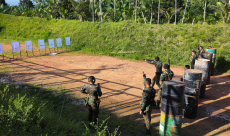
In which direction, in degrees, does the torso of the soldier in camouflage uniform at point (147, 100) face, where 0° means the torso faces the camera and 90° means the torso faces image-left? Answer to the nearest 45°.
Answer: approximately 135°

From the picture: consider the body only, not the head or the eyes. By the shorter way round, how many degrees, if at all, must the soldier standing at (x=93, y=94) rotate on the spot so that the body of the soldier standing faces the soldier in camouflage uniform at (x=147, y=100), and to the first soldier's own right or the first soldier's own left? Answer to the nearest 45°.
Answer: approximately 90° to the first soldier's own right

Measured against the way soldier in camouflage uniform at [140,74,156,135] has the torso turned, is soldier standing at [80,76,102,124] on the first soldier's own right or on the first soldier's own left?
on the first soldier's own left

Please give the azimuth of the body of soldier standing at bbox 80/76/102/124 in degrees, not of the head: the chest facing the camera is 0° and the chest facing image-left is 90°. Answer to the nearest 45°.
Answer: approximately 180°

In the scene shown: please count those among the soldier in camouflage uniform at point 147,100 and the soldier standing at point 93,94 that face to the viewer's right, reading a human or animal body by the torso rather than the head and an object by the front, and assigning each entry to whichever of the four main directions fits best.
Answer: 0
